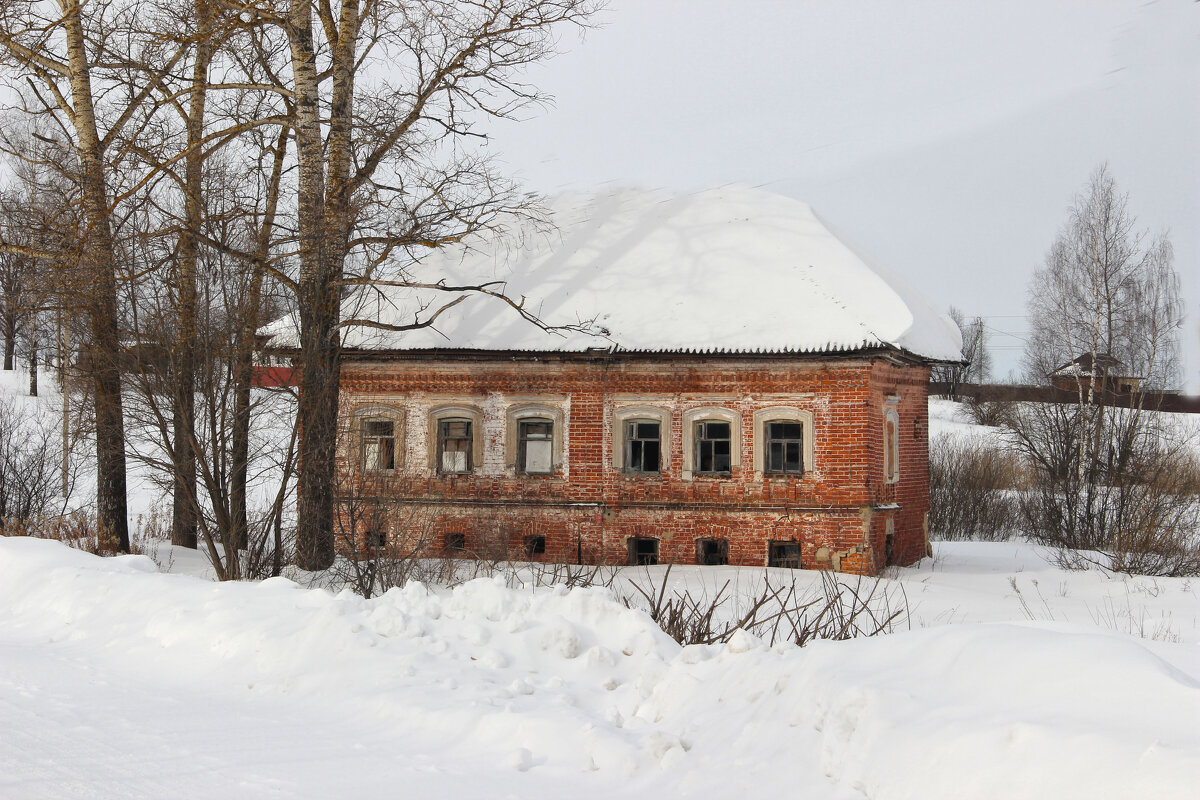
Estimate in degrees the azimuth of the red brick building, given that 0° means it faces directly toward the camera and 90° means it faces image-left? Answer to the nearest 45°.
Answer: approximately 0°

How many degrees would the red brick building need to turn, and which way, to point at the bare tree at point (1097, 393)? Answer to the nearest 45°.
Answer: approximately 135° to its left

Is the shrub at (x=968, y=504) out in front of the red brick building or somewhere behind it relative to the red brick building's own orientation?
behind

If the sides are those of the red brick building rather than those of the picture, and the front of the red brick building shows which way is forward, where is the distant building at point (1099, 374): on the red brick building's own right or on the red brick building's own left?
on the red brick building's own left
